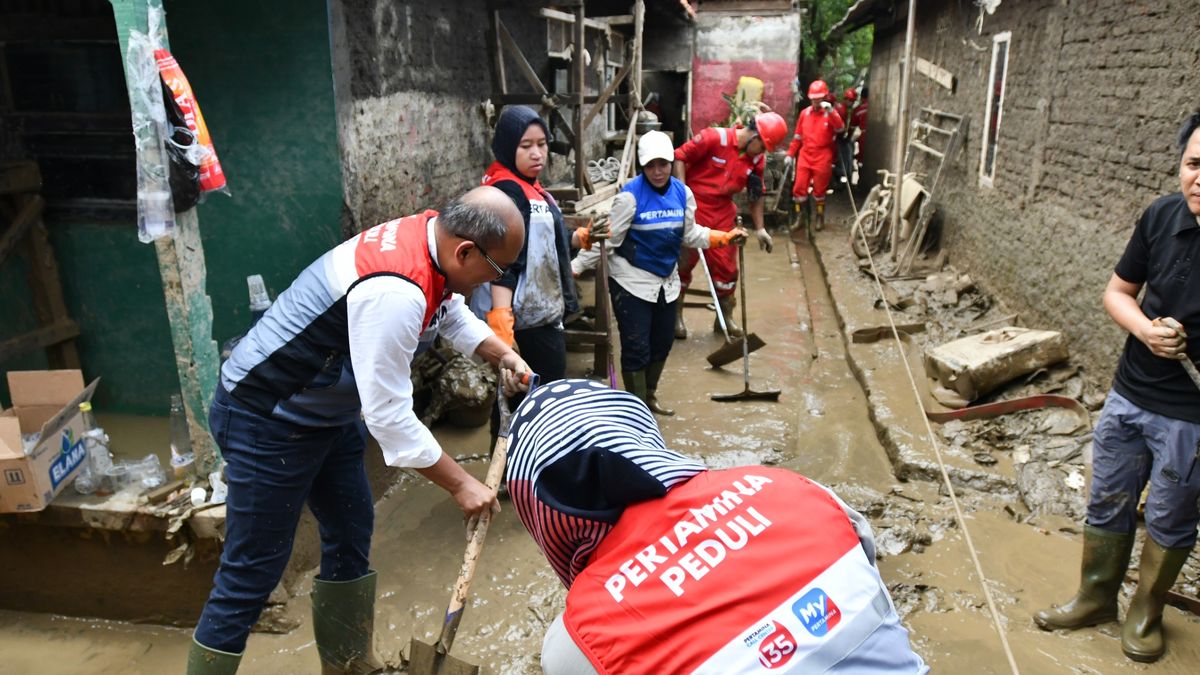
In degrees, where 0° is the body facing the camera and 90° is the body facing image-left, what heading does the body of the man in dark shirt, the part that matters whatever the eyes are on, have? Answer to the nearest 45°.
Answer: approximately 45°

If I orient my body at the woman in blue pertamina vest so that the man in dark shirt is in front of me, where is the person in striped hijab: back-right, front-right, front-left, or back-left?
front-right

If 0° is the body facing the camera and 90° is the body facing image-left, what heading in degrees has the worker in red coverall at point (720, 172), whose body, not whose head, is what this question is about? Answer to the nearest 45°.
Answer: approximately 315°

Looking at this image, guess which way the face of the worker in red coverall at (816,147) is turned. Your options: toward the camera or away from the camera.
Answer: toward the camera

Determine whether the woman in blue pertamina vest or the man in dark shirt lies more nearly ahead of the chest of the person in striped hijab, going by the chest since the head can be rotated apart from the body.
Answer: the woman in blue pertamina vest

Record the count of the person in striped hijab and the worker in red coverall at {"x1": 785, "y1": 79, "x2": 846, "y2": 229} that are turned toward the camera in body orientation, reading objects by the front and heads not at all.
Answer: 1

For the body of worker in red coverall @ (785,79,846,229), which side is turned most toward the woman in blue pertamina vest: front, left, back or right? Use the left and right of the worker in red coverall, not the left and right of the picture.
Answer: front

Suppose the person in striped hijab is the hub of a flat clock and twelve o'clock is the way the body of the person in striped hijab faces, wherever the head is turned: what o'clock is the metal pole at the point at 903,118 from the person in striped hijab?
The metal pole is roughly at 2 o'clock from the person in striped hijab.

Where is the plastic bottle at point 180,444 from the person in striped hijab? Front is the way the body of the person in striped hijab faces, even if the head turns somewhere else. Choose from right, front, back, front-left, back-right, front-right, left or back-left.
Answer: front

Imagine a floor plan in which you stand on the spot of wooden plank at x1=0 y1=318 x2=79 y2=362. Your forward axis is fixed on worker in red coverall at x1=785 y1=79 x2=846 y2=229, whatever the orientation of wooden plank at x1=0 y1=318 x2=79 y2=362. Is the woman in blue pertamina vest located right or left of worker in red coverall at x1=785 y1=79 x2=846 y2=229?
right

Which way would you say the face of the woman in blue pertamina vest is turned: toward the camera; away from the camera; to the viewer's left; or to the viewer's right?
toward the camera

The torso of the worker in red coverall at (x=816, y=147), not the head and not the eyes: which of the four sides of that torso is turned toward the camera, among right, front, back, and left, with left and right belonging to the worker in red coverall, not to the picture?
front

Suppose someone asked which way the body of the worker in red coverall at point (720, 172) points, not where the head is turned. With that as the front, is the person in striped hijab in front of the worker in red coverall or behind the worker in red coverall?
in front

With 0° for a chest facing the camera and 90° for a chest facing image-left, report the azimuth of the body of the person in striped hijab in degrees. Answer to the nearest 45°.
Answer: approximately 135°

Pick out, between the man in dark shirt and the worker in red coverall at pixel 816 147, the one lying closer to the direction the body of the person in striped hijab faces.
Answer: the worker in red coverall

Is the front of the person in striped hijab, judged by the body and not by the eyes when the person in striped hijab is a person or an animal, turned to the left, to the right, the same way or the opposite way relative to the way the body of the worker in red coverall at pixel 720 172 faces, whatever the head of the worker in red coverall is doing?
the opposite way

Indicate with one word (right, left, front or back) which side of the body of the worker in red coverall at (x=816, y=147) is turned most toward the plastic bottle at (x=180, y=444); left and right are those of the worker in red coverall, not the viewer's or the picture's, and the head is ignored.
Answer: front

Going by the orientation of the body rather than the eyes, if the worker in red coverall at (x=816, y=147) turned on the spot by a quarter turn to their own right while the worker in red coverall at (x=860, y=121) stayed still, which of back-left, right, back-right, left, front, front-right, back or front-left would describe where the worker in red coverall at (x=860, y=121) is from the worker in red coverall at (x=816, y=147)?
right

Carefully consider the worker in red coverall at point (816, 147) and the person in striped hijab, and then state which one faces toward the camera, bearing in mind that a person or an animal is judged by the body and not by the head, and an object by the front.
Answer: the worker in red coverall
